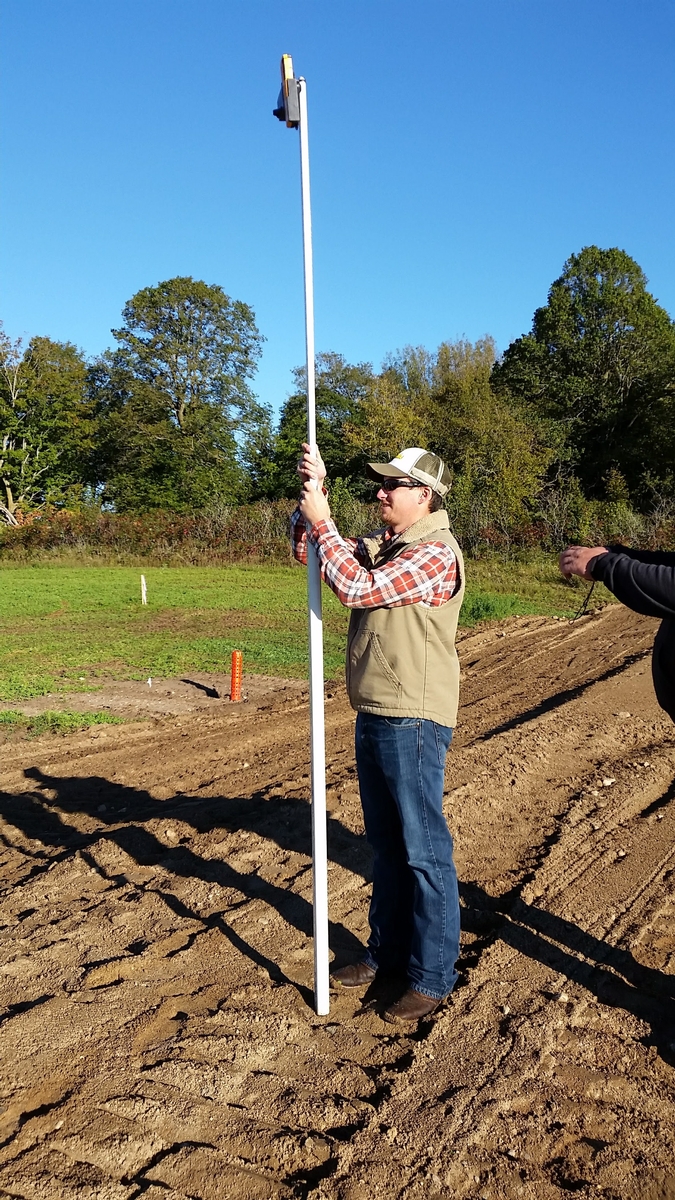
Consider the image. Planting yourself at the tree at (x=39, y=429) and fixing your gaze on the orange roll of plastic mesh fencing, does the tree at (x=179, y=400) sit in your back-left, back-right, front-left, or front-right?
front-left

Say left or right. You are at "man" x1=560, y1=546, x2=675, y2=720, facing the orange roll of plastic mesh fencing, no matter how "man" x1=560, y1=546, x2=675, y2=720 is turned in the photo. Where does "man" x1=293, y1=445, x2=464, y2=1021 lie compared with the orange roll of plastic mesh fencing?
left
